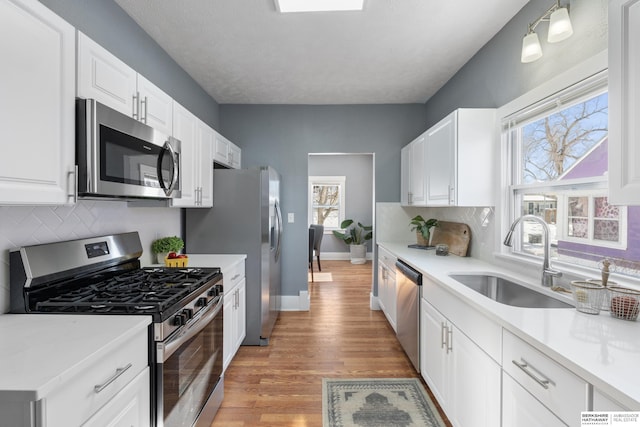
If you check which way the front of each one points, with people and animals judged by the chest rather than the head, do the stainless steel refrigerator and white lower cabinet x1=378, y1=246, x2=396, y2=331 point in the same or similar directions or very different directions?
very different directions

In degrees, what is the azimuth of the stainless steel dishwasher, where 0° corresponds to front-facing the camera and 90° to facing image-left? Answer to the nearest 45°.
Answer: approximately 90°

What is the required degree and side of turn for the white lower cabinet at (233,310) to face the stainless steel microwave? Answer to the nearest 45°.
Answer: approximately 135° to its right

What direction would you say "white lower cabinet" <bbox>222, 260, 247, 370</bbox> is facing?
to the viewer's right

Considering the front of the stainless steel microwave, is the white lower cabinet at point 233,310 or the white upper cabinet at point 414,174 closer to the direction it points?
the white upper cabinet

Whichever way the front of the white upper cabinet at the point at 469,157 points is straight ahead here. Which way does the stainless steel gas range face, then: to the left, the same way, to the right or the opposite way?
the opposite way

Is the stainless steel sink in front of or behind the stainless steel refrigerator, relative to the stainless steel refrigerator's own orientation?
in front

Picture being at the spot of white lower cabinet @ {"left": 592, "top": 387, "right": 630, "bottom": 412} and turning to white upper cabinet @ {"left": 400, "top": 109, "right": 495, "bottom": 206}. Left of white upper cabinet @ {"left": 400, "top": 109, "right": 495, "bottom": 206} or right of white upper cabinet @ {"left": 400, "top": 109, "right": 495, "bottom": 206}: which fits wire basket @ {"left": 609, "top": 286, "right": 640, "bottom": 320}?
right

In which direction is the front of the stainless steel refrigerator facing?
to the viewer's right

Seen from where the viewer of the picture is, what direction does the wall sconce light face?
facing the viewer and to the left of the viewer

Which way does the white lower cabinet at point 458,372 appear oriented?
to the viewer's left

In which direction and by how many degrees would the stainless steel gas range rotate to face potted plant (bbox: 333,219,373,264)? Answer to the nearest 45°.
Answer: approximately 90° to its left

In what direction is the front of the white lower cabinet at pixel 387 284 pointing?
to the viewer's left

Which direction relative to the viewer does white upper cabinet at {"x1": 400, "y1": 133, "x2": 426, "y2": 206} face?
to the viewer's left

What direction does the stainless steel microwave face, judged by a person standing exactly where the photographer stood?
facing the viewer and to the right of the viewer

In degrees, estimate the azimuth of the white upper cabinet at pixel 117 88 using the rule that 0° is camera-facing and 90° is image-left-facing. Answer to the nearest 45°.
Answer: approximately 315°
